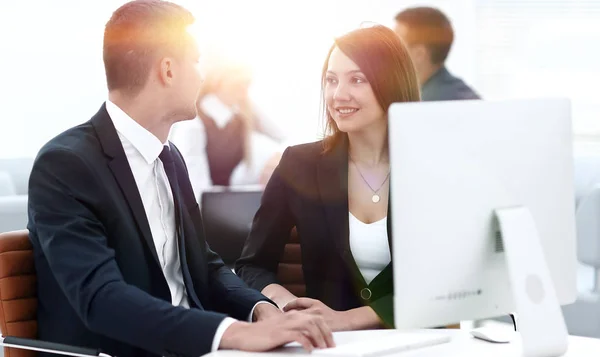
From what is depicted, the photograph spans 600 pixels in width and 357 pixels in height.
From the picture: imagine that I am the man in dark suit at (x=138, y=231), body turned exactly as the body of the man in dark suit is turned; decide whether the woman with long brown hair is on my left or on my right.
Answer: on my left

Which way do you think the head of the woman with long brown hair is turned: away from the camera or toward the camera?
toward the camera

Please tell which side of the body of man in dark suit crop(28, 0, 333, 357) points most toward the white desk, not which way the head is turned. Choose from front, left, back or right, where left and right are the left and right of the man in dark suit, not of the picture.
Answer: front

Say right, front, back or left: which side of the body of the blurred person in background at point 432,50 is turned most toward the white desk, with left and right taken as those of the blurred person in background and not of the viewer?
left

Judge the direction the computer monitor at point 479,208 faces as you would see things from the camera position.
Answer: facing away from the viewer and to the left of the viewer

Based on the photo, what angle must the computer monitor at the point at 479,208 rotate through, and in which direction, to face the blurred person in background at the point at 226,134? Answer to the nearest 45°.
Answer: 0° — it already faces them

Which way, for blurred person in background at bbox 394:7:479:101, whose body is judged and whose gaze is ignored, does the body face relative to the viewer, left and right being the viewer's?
facing to the left of the viewer

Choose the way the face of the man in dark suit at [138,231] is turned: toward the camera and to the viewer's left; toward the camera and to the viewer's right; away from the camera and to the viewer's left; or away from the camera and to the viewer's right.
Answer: away from the camera and to the viewer's right

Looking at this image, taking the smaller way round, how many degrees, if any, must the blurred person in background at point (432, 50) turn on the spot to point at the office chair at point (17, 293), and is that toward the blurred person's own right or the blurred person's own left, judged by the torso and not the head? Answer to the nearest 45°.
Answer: approximately 90° to the blurred person's own left

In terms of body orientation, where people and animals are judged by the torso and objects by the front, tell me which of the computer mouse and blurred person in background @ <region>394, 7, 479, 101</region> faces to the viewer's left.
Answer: the blurred person in background

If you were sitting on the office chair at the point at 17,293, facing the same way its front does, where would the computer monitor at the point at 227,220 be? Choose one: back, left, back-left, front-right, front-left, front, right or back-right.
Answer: left
